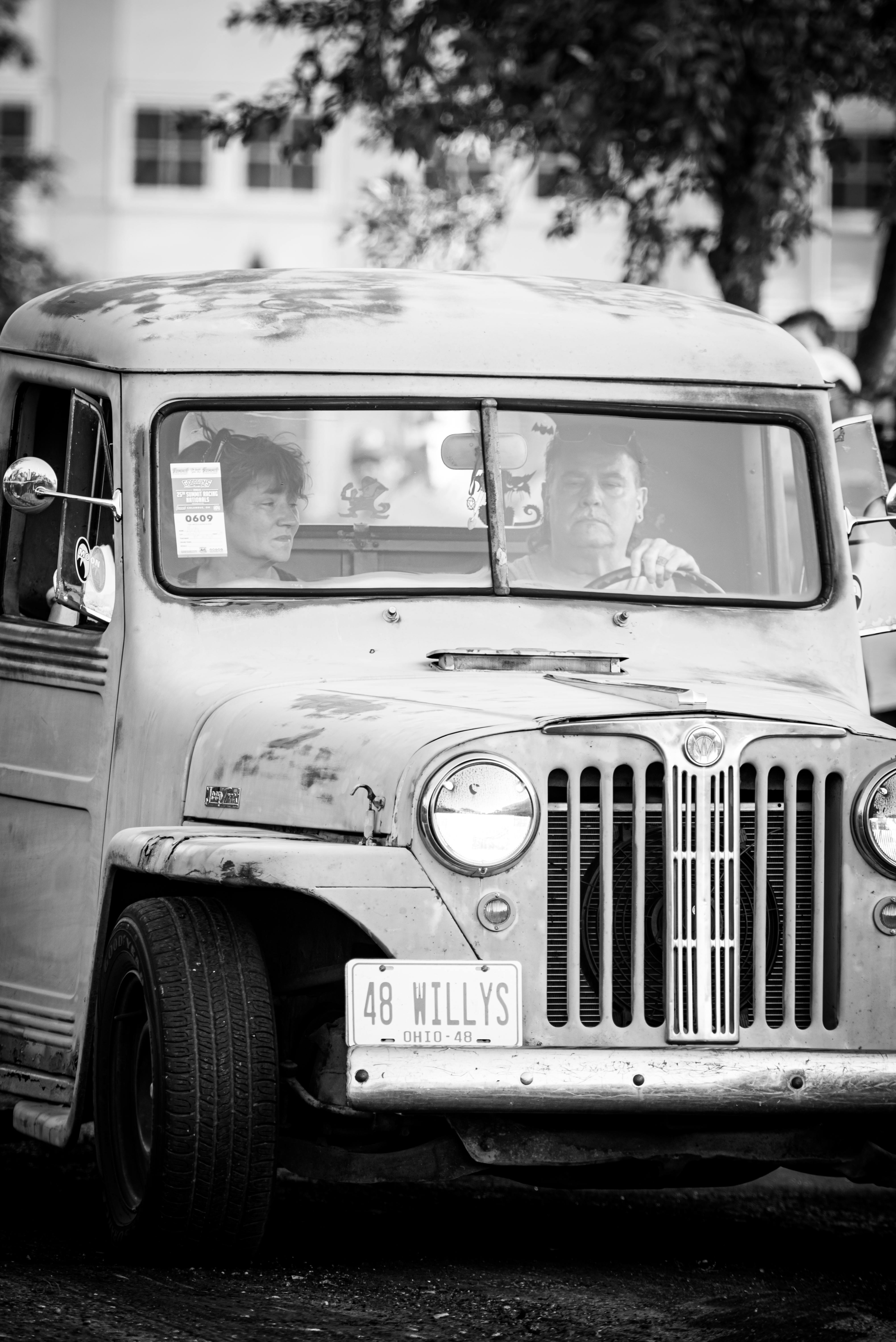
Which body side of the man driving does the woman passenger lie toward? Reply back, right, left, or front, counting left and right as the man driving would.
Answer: right

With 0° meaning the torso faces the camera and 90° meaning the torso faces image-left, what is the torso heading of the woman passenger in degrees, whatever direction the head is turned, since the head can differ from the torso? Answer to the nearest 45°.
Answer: approximately 315°

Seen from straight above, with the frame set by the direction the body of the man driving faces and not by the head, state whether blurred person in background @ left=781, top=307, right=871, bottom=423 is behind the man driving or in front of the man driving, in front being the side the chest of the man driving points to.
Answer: behind

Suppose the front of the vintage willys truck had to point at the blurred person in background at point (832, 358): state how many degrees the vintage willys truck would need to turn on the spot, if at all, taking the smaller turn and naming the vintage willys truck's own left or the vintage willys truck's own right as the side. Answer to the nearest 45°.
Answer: approximately 135° to the vintage willys truck's own left

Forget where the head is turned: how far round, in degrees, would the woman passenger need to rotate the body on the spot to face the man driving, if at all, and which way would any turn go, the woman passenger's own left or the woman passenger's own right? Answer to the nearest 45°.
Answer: approximately 45° to the woman passenger's own left

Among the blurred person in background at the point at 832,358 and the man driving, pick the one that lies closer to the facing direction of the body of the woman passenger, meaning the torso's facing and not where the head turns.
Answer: the man driving

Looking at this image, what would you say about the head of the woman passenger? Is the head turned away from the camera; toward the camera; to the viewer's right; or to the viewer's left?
to the viewer's right

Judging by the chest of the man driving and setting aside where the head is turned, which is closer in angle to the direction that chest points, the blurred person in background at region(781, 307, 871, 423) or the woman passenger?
the woman passenger
